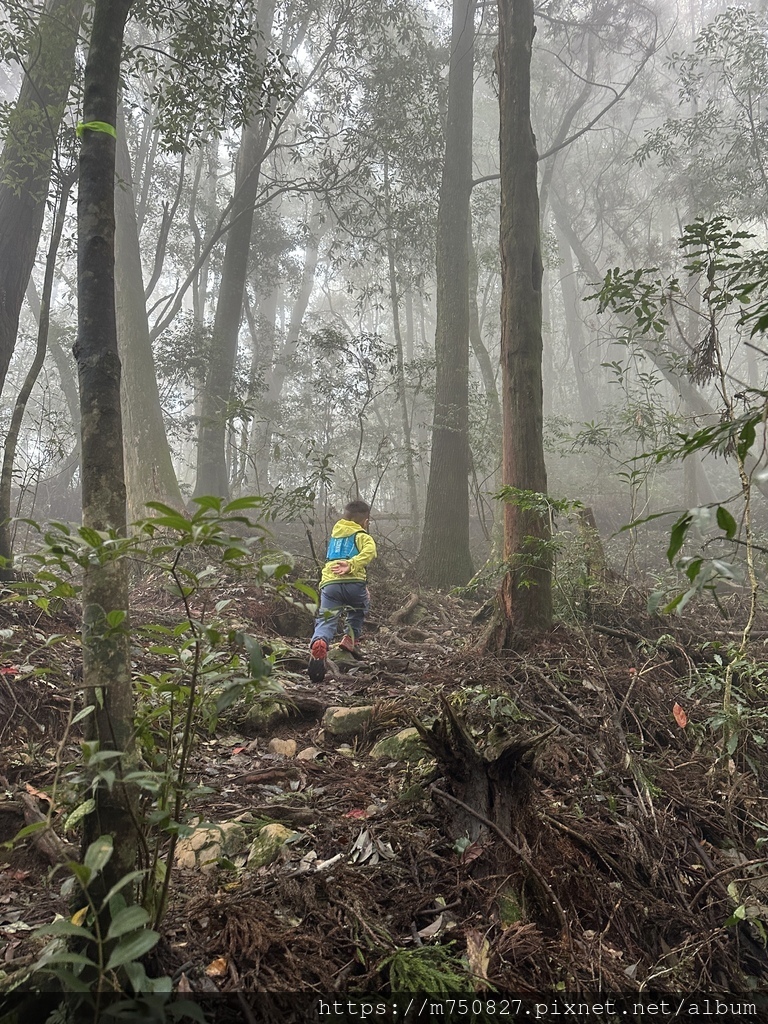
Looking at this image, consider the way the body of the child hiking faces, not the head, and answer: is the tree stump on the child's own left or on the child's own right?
on the child's own right

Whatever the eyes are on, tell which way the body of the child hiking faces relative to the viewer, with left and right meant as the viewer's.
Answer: facing away from the viewer and to the right of the viewer

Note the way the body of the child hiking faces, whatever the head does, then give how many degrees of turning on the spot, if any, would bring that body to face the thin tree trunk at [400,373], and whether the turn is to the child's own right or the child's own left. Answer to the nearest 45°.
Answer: approximately 45° to the child's own left

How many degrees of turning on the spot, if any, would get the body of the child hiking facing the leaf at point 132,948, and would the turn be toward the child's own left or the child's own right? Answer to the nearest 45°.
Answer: approximately 135° to the child's own right

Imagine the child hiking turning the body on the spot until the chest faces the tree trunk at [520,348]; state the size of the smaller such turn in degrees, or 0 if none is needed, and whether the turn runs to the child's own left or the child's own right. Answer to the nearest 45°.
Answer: approximately 90° to the child's own right

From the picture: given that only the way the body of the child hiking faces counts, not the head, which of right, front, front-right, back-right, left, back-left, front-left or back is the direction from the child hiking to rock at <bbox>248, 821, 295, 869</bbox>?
back-right

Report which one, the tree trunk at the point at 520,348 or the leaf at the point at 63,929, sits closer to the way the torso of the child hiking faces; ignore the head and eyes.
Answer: the tree trunk

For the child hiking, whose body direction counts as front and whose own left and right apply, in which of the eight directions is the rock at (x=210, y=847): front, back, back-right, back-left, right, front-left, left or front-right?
back-right

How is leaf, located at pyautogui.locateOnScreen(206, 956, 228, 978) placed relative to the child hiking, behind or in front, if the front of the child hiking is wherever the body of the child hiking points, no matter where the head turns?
behind

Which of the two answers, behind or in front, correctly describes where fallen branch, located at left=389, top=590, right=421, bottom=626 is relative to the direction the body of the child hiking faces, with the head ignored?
in front

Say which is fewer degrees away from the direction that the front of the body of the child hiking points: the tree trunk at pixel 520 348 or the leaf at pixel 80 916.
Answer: the tree trunk

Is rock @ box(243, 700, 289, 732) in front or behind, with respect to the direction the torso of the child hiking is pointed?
behind
